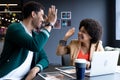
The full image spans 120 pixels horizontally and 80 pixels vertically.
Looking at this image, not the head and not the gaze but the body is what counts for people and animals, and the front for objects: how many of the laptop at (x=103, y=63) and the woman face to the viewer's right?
0

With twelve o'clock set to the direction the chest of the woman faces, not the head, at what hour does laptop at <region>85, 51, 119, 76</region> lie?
The laptop is roughly at 10 o'clock from the woman.

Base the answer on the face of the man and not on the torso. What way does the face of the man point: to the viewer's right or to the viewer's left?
to the viewer's right

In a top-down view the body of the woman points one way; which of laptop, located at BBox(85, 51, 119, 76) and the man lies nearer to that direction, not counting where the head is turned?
the man

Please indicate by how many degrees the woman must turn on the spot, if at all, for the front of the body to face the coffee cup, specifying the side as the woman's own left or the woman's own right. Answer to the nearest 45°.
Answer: approximately 45° to the woman's own left

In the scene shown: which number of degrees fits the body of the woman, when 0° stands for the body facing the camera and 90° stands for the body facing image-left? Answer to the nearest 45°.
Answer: approximately 45°

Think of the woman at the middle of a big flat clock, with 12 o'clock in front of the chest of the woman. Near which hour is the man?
The man is roughly at 12 o'clock from the woman.

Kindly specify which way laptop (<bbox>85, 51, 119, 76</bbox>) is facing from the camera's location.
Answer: facing away from the viewer and to the left of the viewer
